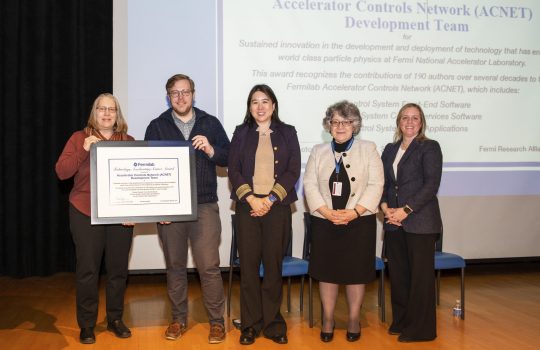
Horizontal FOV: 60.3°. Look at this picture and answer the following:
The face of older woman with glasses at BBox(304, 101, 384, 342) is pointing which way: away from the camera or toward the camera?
toward the camera

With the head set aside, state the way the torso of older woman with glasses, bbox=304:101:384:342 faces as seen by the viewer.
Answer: toward the camera

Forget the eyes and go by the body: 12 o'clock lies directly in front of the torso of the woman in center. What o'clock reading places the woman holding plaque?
The woman holding plaque is roughly at 3 o'clock from the woman in center.

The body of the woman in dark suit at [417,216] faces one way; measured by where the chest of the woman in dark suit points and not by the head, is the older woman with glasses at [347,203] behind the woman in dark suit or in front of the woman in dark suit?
in front

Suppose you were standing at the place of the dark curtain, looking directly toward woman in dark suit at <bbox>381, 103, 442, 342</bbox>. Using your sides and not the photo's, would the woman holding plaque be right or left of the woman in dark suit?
right

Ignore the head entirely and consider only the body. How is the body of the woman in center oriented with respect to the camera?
toward the camera

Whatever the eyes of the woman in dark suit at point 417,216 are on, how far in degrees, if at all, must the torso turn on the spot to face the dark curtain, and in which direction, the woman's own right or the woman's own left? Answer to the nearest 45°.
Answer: approximately 45° to the woman's own right

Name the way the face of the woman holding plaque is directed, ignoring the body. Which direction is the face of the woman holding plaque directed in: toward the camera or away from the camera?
toward the camera

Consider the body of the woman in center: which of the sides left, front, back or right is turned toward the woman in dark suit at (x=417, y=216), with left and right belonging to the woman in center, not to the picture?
left

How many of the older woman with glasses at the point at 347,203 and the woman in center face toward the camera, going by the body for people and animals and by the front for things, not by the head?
2

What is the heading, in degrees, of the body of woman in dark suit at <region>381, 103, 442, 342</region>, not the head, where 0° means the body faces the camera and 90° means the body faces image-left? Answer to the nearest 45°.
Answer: approximately 45°

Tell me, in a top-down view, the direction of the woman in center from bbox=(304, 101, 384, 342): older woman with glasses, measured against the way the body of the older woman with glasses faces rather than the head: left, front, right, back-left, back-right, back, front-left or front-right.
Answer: right

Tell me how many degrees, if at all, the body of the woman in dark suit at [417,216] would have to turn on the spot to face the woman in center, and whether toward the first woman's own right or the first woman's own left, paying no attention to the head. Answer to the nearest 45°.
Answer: approximately 45° to the first woman's own right

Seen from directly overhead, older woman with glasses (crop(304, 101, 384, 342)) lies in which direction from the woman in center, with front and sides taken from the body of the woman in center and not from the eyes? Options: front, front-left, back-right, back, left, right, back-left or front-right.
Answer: left
